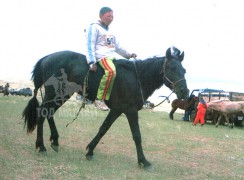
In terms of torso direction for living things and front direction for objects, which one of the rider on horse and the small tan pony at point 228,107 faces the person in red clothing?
the small tan pony

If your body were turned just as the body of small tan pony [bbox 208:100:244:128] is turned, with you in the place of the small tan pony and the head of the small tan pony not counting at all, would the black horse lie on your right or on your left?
on your left

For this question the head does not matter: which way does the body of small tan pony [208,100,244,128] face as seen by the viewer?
to the viewer's left

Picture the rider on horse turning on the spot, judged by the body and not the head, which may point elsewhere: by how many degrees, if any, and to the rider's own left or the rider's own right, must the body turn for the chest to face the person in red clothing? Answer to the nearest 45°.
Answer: approximately 90° to the rider's own left

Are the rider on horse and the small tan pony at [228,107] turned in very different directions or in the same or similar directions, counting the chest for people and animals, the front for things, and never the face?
very different directions

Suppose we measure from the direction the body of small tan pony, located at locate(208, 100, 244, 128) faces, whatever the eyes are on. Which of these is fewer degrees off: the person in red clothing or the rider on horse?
the person in red clothing

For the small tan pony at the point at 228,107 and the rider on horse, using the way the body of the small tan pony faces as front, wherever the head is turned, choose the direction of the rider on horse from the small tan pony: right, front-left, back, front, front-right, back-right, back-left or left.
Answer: left

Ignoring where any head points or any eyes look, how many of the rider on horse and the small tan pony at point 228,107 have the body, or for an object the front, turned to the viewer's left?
1

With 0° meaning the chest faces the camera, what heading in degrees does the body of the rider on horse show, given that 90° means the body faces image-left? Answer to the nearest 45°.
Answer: approximately 315°

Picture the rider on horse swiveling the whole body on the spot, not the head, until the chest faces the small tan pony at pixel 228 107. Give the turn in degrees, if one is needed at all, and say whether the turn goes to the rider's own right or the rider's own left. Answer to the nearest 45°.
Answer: approximately 90° to the rider's own left
